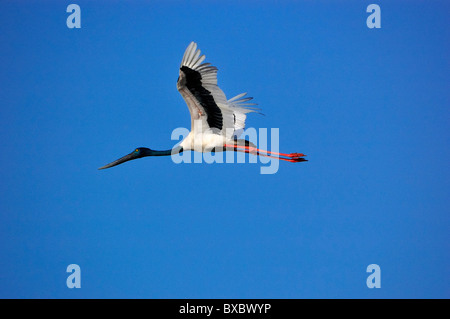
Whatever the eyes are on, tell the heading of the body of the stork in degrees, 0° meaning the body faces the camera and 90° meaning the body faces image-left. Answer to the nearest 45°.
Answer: approximately 90°
